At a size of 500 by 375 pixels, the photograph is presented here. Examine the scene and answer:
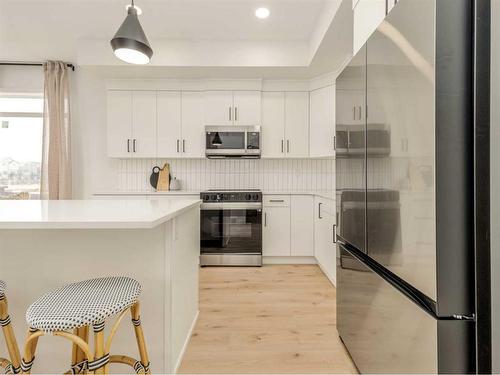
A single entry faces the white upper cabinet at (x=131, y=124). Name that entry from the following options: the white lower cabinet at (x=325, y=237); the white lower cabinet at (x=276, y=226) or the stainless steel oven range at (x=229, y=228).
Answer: the white lower cabinet at (x=325, y=237)

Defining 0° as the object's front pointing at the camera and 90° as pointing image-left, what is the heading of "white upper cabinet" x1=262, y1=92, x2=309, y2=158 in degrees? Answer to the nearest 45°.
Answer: approximately 0°

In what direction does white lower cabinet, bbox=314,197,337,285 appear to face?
to the viewer's left

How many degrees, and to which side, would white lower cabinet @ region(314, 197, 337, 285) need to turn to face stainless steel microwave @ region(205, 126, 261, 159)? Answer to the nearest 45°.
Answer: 0° — it already faces it

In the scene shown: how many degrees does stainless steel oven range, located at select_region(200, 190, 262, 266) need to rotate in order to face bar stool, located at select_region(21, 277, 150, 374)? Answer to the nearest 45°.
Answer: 0° — it already faces it

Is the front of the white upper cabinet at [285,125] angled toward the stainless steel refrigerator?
yes

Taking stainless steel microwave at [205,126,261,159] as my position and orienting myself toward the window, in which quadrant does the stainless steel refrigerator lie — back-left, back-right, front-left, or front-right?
back-left

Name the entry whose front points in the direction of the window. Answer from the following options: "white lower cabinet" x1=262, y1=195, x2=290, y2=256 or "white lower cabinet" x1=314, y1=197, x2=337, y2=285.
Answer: "white lower cabinet" x1=314, y1=197, x2=337, y2=285
